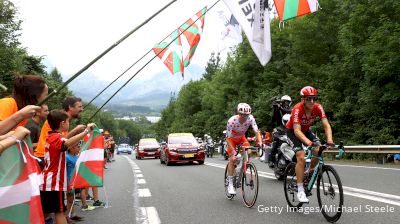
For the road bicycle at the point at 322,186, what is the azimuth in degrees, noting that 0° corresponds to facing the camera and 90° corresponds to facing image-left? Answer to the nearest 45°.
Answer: approximately 315°

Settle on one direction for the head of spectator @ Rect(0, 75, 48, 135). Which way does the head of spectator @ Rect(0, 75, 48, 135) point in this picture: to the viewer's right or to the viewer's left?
to the viewer's right

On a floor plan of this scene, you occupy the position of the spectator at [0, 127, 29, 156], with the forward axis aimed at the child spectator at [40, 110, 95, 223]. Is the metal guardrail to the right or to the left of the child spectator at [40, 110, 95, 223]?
right

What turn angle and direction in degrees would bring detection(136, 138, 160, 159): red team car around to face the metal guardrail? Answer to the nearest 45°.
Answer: approximately 45° to its left

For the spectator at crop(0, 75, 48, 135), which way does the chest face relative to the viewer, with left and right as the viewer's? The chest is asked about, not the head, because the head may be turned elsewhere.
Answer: facing to the right of the viewer

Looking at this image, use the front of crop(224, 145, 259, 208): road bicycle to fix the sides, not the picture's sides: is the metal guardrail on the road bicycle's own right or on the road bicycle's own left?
on the road bicycle's own left

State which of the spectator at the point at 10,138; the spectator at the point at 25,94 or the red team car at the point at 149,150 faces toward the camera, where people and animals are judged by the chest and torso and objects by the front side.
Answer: the red team car

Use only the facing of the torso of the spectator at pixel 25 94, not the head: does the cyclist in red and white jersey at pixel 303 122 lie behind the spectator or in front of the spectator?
in front

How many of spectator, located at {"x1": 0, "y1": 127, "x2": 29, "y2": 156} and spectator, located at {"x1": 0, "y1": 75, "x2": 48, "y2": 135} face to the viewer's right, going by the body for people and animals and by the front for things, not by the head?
2

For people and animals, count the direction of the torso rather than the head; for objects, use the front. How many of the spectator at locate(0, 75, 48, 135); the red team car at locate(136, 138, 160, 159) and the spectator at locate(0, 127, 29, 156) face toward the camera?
1

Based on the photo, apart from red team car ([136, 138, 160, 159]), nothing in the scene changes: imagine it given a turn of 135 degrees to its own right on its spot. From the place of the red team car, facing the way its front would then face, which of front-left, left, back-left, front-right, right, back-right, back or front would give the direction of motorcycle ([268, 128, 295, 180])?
back-left

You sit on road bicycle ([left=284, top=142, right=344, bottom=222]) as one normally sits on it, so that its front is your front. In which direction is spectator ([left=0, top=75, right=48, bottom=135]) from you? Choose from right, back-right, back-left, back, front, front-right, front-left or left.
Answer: right

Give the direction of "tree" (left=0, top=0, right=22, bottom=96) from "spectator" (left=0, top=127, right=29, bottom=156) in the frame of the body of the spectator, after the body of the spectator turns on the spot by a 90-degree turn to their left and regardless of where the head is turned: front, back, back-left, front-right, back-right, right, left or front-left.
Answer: front

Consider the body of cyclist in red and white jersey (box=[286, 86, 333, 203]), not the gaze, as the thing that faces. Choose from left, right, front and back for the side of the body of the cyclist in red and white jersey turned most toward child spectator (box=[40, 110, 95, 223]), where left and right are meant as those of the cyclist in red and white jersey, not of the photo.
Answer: right

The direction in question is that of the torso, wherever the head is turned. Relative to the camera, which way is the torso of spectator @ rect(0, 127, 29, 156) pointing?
to the viewer's right

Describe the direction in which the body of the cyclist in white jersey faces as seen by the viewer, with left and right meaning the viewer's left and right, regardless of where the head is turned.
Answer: facing the viewer and to the right of the viewer

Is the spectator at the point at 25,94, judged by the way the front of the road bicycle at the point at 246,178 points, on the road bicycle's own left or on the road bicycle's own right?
on the road bicycle's own right
